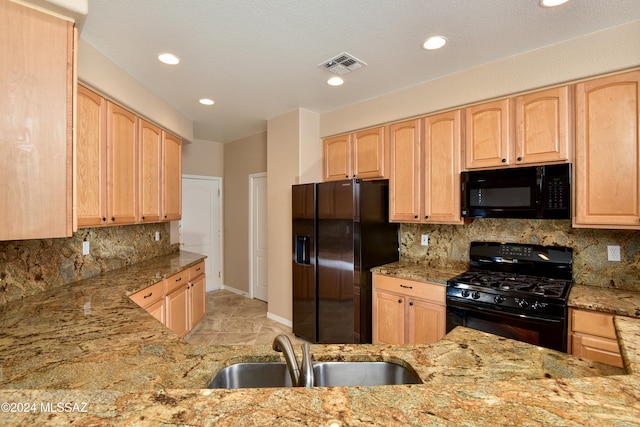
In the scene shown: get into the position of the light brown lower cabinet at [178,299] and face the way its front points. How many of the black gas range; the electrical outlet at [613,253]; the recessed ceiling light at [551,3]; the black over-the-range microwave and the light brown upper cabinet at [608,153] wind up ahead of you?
5

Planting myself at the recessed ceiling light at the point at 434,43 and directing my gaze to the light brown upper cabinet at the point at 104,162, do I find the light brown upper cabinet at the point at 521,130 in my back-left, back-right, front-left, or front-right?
back-right

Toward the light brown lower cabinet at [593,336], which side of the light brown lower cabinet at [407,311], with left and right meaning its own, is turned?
left

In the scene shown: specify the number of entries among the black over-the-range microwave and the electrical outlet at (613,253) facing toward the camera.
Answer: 2

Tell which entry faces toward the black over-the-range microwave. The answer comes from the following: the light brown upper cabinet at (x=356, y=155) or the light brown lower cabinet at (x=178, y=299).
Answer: the light brown lower cabinet

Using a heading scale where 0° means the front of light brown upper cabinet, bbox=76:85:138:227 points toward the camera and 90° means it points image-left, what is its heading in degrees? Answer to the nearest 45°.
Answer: approximately 315°

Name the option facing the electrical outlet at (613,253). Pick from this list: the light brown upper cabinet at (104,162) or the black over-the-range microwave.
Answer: the light brown upper cabinet

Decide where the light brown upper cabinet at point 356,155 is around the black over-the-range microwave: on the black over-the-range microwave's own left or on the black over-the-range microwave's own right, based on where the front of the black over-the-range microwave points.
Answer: on the black over-the-range microwave's own right

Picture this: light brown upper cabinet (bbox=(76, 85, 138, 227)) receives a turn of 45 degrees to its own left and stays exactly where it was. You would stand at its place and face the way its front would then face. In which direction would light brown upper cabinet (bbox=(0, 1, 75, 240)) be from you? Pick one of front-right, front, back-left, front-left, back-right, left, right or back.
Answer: right

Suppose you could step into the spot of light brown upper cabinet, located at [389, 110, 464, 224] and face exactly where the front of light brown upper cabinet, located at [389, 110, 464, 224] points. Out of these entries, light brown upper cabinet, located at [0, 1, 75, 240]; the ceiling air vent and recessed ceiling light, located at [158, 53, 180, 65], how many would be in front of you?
3

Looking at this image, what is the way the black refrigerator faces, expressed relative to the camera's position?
facing the viewer and to the left of the viewer
